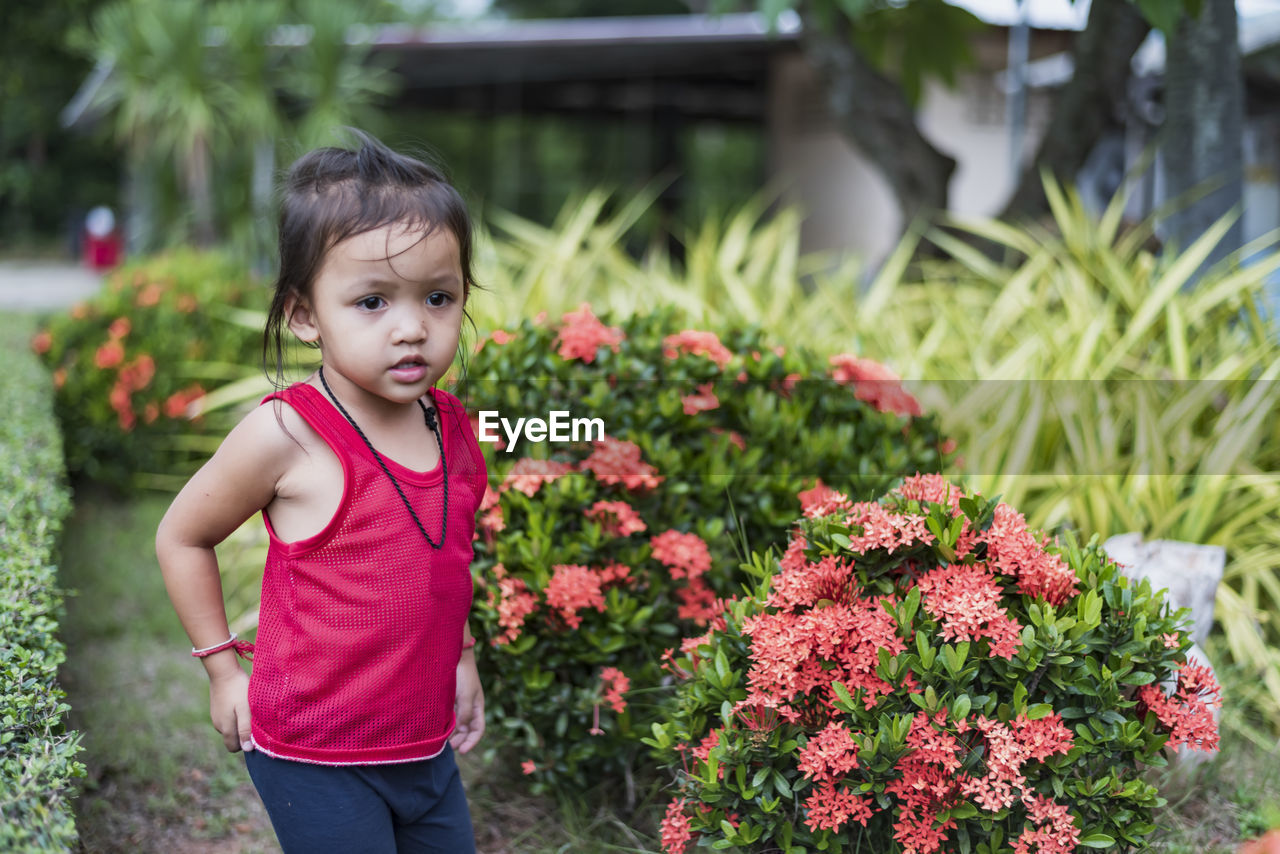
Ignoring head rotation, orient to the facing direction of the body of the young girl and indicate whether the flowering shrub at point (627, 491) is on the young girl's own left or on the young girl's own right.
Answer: on the young girl's own left

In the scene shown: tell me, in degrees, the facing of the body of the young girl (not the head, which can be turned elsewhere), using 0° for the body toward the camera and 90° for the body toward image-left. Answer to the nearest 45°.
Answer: approximately 315°

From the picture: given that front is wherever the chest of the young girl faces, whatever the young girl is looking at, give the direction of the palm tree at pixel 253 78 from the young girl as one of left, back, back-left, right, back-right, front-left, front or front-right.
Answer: back-left
